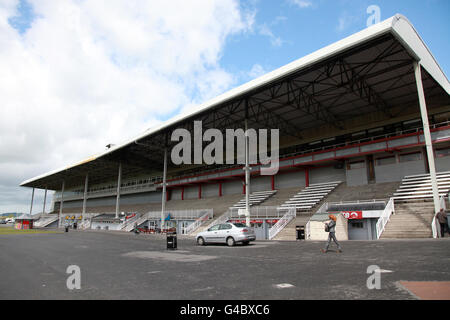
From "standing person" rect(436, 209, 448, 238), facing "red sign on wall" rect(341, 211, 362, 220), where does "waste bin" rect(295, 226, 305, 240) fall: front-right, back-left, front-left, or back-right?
front-left

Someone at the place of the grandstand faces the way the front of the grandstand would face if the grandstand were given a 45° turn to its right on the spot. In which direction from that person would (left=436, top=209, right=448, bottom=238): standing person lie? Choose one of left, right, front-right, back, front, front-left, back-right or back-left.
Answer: left

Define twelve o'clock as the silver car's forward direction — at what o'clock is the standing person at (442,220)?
The standing person is roughly at 5 o'clock from the silver car.

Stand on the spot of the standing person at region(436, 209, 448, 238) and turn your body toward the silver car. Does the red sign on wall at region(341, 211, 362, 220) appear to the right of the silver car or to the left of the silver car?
right

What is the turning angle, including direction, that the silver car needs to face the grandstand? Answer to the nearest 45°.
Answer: approximately 90° to its right

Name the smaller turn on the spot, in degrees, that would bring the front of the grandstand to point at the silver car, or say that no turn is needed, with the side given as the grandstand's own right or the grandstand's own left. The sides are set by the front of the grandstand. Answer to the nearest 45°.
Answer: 0° — it already faces it

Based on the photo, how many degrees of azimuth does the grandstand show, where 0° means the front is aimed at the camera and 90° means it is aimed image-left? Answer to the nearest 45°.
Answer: approximately 45°

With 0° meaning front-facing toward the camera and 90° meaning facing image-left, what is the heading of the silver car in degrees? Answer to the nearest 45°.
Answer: approximately 135°

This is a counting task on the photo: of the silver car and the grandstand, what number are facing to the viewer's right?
0

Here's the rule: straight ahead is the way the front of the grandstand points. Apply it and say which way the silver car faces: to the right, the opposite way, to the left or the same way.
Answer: to the right

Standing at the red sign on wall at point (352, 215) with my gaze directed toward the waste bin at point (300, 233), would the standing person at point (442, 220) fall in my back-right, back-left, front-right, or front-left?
back-left
